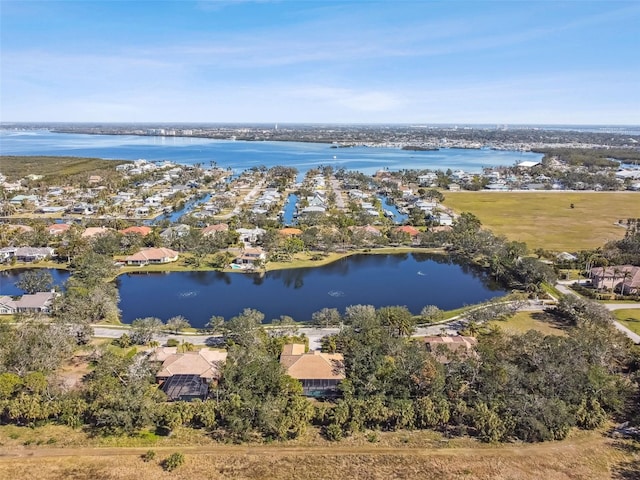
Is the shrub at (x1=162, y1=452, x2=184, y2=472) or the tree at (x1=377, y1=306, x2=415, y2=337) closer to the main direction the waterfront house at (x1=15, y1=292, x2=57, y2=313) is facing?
the shrub

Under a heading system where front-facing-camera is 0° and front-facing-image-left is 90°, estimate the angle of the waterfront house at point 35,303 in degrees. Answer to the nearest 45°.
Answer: approximately 0°

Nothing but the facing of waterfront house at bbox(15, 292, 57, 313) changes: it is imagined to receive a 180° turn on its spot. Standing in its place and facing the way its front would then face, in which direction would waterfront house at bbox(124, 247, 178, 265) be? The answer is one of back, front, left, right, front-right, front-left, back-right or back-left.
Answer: front-right

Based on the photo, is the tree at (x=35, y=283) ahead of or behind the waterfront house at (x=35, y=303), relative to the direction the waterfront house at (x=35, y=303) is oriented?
behind

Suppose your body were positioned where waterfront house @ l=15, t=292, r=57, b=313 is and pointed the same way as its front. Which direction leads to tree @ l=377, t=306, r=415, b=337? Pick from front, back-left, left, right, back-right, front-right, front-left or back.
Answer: front-left

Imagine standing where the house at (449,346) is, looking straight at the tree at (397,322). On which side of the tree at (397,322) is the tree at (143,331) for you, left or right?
left

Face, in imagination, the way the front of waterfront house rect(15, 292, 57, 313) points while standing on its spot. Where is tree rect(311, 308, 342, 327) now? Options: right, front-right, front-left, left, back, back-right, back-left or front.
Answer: front-left

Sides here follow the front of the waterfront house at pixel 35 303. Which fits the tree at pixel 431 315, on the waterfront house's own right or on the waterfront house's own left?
on the waterfront house's own left

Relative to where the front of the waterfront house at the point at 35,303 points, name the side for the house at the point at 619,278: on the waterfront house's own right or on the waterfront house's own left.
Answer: on the waterfront house's own left

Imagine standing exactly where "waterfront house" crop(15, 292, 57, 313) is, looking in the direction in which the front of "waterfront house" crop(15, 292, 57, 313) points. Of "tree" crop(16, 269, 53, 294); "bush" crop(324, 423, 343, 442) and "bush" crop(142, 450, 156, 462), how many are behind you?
1

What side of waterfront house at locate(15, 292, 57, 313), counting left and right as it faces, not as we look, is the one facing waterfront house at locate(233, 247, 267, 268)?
left

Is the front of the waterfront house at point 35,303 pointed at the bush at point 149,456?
yes
